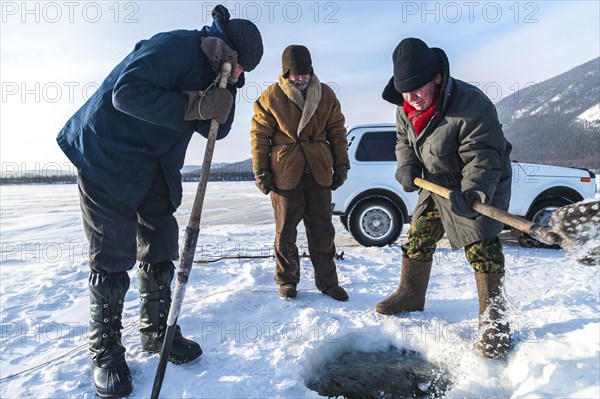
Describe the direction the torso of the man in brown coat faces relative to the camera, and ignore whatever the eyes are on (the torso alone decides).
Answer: toward the camera

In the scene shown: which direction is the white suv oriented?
to the viewer's right

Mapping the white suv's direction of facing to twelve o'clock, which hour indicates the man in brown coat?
The man in brown coat is roughly at 3 o'clock from the white suv.

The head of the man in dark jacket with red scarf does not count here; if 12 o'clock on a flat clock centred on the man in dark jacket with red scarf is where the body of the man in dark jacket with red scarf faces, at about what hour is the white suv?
The white suv is roughly at 4 o'clock from the man in dark jacket with red scarf.

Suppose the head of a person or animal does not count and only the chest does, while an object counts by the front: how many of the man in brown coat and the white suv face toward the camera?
1

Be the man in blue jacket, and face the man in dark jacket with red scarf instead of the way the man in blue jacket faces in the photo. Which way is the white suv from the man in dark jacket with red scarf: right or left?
left

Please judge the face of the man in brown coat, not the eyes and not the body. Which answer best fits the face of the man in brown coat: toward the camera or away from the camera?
toward the camera

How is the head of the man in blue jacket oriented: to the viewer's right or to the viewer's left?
to the viewer's right

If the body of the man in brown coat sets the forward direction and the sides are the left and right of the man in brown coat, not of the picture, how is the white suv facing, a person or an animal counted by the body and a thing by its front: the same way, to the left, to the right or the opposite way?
to the left

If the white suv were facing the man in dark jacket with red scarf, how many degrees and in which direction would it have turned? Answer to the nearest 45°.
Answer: approximately 90° to its right

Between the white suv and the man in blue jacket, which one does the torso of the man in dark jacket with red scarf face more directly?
the man in blue jacket

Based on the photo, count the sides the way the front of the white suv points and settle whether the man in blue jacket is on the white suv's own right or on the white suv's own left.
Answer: on the white suv's own right

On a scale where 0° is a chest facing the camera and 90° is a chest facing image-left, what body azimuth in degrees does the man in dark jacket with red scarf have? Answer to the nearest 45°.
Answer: approximately 45°

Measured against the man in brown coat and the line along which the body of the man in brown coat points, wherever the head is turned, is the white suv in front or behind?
behind
